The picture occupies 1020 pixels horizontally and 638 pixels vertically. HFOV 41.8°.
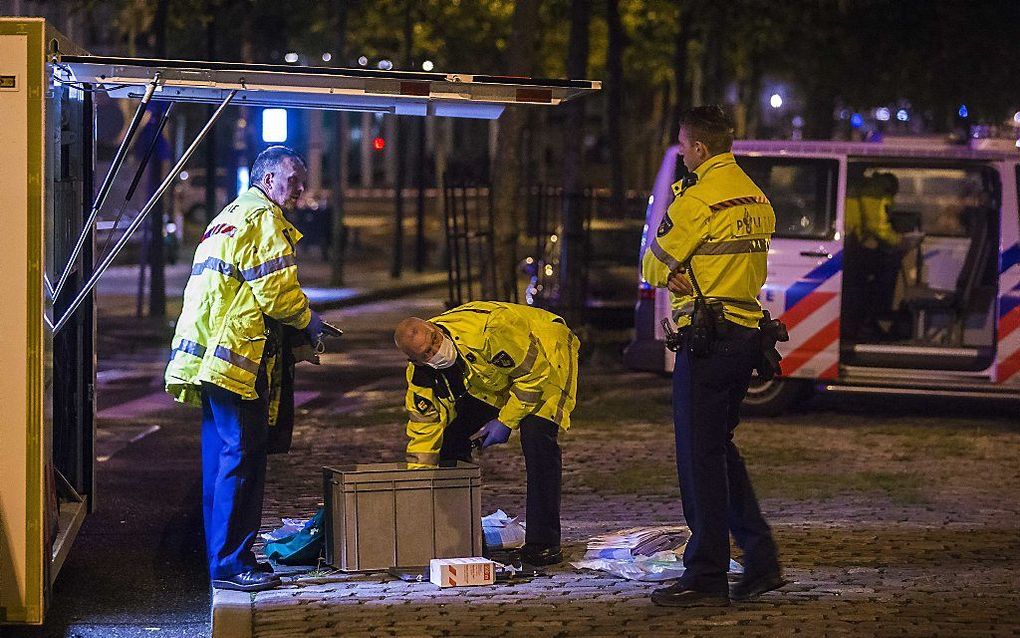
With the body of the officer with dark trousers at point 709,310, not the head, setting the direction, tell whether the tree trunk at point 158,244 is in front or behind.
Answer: in front

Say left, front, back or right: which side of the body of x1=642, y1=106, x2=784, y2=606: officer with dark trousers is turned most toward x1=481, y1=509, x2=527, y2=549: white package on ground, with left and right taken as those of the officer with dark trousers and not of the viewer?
front

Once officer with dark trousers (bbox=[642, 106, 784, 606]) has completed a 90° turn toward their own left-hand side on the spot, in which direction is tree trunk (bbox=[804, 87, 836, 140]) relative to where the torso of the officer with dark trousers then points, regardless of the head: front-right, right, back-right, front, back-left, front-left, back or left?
back-right

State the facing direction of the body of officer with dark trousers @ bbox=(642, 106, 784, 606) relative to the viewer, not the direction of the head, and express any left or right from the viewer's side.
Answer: facing away from the viewer and to the left of the viewer

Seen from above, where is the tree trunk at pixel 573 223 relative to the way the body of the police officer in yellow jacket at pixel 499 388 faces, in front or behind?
behind

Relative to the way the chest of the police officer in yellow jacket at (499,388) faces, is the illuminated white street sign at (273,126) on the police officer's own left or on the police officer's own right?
on the police officer's own right

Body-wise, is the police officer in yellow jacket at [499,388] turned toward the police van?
no

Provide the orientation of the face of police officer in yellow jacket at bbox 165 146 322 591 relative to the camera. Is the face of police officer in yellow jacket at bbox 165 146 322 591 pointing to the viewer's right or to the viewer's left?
to the viewer's right

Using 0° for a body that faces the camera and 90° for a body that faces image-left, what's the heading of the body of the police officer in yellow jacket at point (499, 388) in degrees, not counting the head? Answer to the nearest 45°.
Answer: approximately 45°

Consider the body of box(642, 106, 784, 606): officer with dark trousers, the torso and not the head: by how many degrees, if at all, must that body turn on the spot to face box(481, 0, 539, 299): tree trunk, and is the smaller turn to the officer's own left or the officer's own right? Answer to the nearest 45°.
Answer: approximately 45° to the officer's own right

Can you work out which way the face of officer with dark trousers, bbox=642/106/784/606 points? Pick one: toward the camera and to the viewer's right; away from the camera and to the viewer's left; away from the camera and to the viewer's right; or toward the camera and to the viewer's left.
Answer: away from the camera and to the viewer's left

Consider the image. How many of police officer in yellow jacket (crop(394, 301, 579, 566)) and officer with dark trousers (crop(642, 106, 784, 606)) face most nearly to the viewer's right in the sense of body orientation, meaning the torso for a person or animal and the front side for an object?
0

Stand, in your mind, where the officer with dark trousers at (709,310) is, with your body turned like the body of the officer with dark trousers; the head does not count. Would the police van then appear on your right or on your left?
on your right
